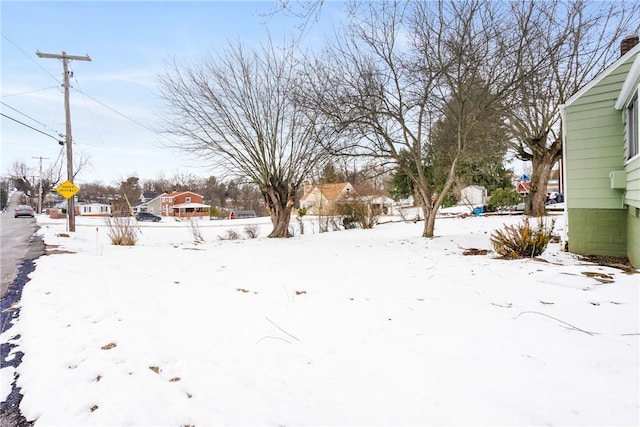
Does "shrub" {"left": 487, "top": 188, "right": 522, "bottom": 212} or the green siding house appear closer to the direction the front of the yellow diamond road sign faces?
the green siding house

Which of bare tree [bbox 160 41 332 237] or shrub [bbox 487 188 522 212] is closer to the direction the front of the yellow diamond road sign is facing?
the bare tree

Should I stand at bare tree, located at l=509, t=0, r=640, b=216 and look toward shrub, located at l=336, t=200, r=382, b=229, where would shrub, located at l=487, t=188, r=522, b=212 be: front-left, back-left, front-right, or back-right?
front-right

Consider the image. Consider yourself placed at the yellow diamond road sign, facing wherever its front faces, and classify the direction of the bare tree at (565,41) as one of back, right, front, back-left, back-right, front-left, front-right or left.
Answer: front-left

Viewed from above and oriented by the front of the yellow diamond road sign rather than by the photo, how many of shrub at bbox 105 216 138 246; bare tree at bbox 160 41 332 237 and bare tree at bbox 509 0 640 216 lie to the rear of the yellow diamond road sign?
0

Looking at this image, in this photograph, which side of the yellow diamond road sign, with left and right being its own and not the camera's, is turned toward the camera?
front

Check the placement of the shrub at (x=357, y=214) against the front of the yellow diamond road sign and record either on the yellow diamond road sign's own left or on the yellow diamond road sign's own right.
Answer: on the yellow diamond road sign's own left

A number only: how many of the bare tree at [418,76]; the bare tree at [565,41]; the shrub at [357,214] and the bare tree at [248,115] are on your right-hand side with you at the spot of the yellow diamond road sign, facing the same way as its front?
0

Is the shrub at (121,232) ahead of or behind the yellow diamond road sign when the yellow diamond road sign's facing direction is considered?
ahead

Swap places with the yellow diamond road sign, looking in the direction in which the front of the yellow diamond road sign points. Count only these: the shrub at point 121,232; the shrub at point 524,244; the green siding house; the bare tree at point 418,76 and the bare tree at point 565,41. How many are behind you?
0

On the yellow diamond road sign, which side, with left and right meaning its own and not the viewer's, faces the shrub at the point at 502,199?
left

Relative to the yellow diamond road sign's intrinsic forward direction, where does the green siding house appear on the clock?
The green siding house is roughly at 11 o'clock from the yellow diamond road sign.
